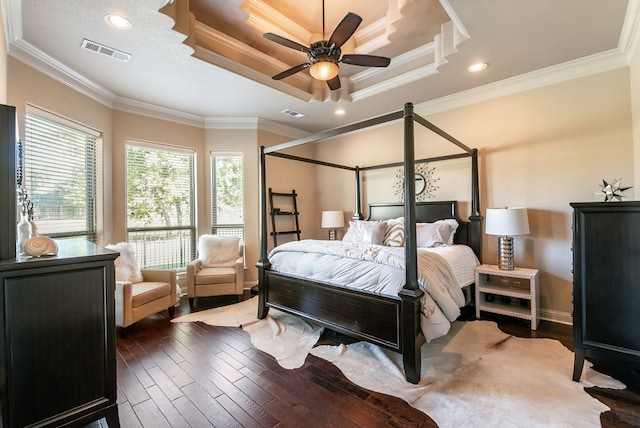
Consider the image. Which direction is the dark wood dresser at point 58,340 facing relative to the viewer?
to the viewer's right

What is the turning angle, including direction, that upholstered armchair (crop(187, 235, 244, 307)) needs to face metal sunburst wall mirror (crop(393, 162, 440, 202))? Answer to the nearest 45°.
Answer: approximately 90° to its left

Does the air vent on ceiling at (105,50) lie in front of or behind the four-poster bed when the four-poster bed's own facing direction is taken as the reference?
in front

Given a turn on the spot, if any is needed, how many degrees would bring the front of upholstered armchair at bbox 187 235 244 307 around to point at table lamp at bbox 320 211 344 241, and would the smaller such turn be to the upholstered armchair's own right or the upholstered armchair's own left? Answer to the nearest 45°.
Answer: approximately 90° to the upholstered armchair's own left

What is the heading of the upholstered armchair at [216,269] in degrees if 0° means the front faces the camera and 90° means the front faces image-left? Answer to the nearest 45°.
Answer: approximately 0°

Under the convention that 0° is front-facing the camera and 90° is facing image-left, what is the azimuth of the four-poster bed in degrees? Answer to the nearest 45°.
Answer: approximately 45°

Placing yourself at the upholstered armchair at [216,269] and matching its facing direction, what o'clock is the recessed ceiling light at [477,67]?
The recessed ceiling light is roughly at 10 o'clock from the upholstered armchair.

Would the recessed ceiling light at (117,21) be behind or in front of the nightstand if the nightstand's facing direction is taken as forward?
in front

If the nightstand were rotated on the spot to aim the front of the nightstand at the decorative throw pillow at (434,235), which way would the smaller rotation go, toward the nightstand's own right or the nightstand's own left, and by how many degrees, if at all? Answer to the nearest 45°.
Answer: approximately 45° to the nightstand's own right

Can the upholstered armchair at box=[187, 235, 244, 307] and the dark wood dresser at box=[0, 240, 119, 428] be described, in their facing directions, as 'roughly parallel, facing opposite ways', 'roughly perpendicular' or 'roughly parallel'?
roughly perpendicular

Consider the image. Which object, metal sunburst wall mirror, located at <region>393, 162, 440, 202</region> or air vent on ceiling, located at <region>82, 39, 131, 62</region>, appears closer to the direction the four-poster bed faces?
the air vent on ceiling
